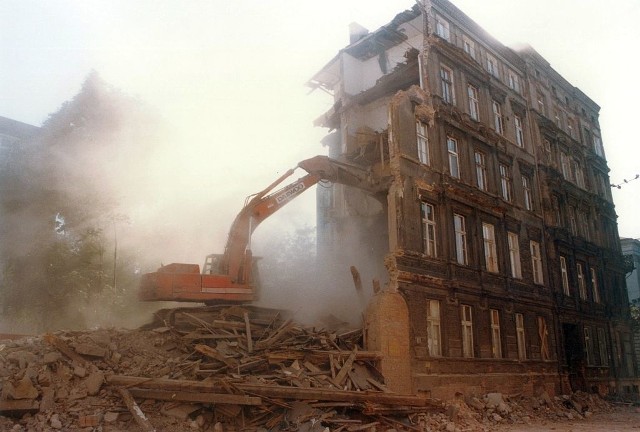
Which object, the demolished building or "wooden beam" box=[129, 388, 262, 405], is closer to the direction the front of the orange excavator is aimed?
the demolished building

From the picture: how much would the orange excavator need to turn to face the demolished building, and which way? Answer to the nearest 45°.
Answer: approximately 45° to its left

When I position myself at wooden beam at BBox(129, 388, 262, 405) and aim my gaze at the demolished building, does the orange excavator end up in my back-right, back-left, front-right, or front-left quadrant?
front-left

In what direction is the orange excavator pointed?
to the viewer's right

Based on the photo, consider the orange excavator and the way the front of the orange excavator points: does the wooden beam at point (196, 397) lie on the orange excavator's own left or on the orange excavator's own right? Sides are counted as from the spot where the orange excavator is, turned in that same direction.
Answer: on the orange excavator's own right
